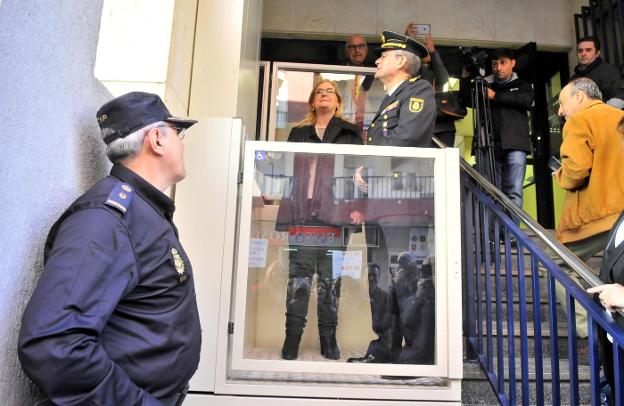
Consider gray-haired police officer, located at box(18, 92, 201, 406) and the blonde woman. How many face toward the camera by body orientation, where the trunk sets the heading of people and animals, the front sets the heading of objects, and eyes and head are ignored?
1

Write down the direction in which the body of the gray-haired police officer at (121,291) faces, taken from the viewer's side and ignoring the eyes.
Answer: to the viewer's right

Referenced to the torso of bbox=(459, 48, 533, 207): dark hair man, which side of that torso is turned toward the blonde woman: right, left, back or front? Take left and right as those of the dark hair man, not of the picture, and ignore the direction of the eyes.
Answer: front

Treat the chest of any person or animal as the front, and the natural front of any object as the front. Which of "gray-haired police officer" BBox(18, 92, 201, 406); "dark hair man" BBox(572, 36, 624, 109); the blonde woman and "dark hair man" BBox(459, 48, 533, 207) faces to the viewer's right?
the gray-haired police officer

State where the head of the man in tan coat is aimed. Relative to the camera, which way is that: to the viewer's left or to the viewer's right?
to the viewer's left

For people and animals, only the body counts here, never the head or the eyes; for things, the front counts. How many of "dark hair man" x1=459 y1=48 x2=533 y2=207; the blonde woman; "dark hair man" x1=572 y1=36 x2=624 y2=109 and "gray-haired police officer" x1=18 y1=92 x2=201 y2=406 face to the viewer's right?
1

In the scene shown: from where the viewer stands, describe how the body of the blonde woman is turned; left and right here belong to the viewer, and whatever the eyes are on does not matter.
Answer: facing the viewer

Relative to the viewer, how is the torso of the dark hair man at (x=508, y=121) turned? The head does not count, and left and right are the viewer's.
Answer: facing the viewer and to the left of the viewer

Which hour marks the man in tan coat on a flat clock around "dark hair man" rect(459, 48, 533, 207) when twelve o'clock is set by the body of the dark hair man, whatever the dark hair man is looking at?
The man in tan coat is roughly at 10 o'clock from the dark hair man.

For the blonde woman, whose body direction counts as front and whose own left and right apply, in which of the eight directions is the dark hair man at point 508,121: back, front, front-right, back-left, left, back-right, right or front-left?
back-left

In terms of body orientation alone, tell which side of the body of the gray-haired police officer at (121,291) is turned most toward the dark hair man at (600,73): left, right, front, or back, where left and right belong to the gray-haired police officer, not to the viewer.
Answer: front

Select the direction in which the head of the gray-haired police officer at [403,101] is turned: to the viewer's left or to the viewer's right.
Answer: to the viewer's left

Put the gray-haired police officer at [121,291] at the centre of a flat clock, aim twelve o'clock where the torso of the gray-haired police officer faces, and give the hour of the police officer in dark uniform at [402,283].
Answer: The police officer in dark uniform is roughly at 11 o'clock from the gray-haired police officer.

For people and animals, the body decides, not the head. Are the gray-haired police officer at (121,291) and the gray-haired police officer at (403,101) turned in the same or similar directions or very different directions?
very different directions
